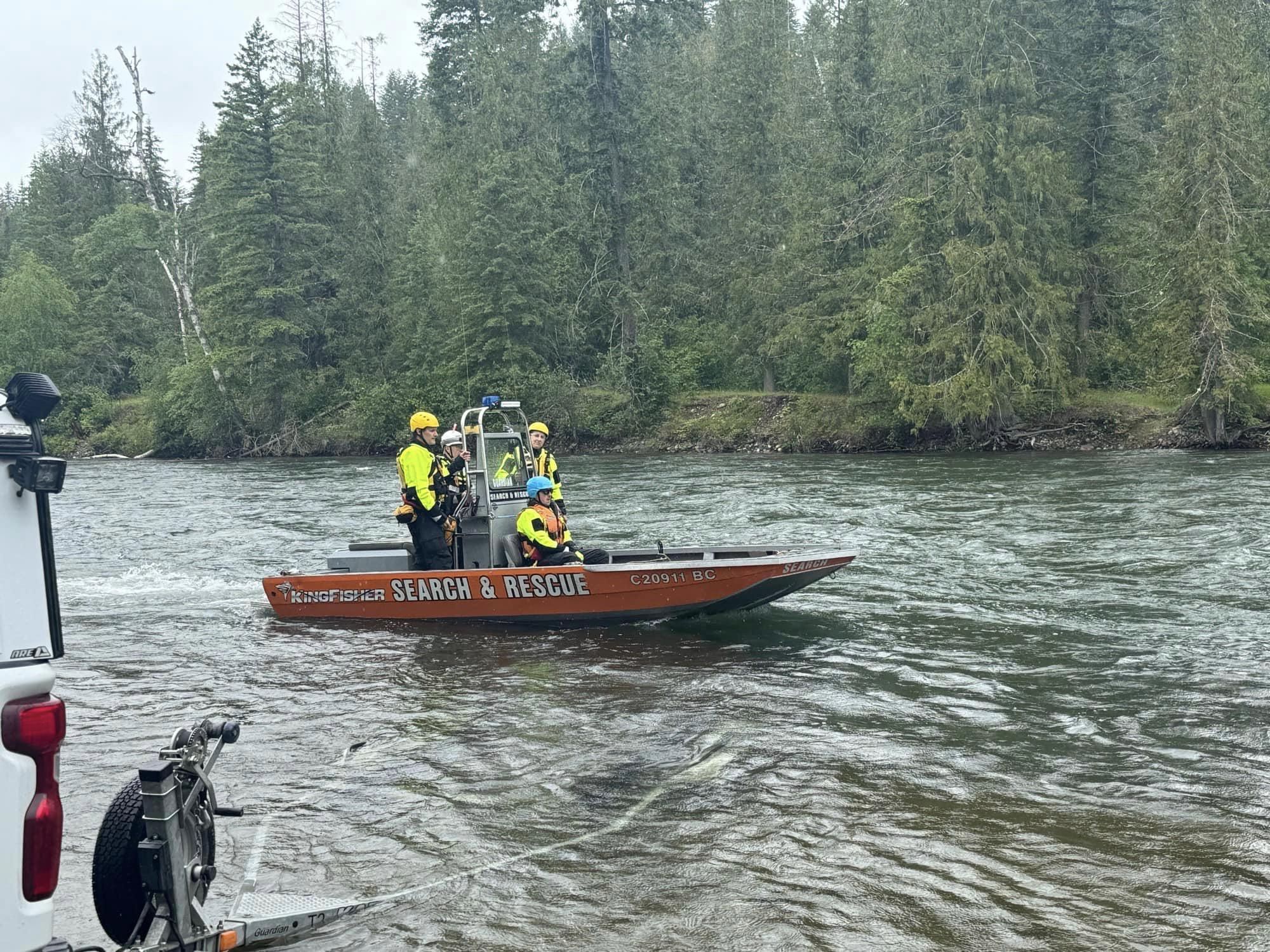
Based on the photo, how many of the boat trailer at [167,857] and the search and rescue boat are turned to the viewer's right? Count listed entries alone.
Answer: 1

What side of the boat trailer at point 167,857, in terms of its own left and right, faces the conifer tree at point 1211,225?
back

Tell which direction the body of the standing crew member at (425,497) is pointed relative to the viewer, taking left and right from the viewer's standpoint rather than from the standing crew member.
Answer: facing to the right of the viewer

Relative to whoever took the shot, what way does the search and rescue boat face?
facing to the right of the viewer

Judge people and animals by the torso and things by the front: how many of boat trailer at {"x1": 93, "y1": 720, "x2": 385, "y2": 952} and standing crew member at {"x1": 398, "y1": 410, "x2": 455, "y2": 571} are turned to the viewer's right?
1

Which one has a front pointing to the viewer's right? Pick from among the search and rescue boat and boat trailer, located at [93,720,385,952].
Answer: the search and rescue boat

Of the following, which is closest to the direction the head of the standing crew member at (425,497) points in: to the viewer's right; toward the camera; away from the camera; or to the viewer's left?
to the viewer's right

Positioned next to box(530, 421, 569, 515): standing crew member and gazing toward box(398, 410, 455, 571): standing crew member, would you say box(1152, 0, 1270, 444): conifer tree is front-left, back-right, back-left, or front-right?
back-right

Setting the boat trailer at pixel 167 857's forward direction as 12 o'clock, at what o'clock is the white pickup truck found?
The white pickup truck is roughly at 11 o'clock from the boat trailer.

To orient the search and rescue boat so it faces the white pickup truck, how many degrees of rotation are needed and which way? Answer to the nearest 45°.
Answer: approximately 90° to its right

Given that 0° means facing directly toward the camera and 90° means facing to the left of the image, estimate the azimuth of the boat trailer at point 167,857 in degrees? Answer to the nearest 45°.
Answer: approximately 45°
